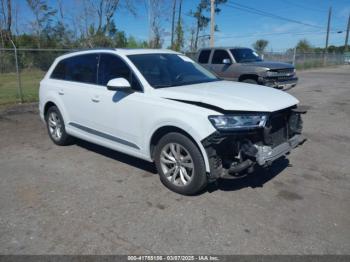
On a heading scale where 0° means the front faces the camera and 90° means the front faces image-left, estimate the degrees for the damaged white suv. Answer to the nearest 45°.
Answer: approximately 315°

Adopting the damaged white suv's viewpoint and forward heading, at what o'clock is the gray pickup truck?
The gray pickup truck is roughly at 8 o'clock from the damaged white suv.

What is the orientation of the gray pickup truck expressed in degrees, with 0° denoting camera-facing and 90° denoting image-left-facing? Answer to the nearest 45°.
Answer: approximately 315°

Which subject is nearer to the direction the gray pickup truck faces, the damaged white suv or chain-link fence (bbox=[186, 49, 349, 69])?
the damaged white suv

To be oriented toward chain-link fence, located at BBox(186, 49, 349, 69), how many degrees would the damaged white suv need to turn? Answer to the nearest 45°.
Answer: approximately 90° to its left

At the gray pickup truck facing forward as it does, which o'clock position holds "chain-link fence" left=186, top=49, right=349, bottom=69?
The chain-link fence is roughly at 8 o'clock from the gray pickup truck.

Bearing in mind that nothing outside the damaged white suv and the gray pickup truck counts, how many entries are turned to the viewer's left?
0

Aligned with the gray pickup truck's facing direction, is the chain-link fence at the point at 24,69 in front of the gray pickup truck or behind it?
behind
